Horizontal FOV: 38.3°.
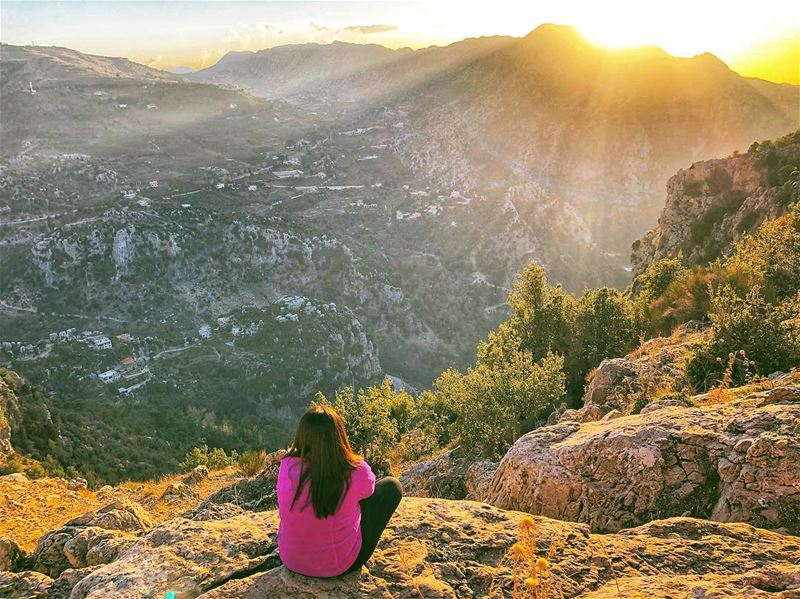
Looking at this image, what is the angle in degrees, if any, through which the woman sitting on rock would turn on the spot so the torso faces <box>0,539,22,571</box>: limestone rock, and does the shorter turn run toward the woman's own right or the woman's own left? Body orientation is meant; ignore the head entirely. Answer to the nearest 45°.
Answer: approximately 90° to the woman's own left

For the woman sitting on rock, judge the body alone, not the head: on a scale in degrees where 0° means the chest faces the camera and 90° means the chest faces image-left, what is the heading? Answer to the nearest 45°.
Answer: approximately 225°

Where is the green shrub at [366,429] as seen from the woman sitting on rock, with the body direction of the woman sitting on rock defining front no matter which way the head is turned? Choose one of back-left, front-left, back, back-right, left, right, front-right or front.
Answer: front-left

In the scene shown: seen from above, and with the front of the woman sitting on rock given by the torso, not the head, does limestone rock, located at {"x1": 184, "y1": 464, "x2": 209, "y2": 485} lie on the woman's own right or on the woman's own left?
on the woman's own left

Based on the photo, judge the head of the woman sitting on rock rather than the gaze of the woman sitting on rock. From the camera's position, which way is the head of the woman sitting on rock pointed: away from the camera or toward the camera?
away from the camera

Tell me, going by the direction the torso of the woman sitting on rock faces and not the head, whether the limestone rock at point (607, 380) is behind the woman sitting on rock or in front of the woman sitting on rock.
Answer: in front
